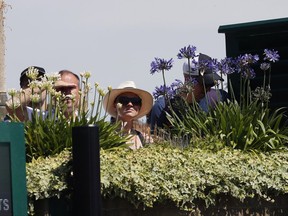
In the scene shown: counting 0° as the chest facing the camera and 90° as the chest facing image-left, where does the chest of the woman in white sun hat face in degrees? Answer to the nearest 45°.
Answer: approximately 0°

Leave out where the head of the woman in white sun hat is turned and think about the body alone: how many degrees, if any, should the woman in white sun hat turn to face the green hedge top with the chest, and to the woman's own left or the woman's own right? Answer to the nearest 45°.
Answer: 0° — they already face it

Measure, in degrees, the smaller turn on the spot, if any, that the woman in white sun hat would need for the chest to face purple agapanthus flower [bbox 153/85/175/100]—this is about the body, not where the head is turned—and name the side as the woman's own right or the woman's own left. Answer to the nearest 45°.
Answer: approximately 90° to the woman's own left

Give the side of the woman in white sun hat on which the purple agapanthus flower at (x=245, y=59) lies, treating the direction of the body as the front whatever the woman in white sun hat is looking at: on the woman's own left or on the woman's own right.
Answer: on the woman's own left

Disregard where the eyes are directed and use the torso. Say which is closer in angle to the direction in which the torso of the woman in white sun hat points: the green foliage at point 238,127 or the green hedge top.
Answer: the green hedge top

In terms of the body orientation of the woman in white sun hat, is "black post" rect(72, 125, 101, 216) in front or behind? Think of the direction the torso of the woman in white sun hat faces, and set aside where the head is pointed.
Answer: in front

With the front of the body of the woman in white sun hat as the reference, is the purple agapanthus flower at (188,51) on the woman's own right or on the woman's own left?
on the woman's own left
